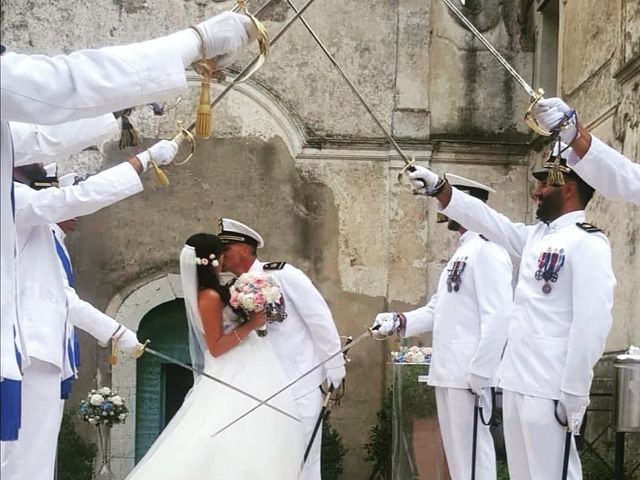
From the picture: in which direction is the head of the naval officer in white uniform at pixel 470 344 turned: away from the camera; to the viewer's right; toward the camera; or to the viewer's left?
to the viewer's left

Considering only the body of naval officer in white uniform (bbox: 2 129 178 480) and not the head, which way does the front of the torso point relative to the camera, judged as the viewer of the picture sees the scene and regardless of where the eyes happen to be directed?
to the viewer's right

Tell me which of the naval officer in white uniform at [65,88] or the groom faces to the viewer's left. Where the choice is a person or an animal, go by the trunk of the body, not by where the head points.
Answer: the groom

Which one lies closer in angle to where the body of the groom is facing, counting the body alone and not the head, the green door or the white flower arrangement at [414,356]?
the green door

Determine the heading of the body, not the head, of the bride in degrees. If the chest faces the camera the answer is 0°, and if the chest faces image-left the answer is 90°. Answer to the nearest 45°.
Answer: approximately 270°

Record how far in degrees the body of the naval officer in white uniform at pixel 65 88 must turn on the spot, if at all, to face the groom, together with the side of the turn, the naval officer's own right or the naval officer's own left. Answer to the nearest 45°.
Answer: approximately 90° to the naval officer's own left

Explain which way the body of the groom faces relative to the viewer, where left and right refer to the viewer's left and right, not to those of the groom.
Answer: facing to the left of the viewer

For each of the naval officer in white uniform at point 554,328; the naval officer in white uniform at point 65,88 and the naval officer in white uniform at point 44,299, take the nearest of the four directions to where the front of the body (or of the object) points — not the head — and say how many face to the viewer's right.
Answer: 2

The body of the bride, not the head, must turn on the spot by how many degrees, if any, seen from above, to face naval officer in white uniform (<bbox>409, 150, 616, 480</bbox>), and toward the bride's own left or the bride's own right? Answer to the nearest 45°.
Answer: approximately 45° to the bride's own right

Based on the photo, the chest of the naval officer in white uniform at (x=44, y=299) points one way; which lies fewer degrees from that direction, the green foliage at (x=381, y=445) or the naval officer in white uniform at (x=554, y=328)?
the naval officer in white uniform

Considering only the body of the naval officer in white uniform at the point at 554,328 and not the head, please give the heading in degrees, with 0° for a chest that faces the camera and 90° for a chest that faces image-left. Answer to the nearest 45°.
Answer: approximately 45°

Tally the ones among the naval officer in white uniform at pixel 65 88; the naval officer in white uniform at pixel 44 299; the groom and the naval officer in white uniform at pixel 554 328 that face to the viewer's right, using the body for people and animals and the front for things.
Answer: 2

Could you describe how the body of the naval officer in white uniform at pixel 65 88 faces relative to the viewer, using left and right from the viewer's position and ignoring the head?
facing to the right of the viewer
